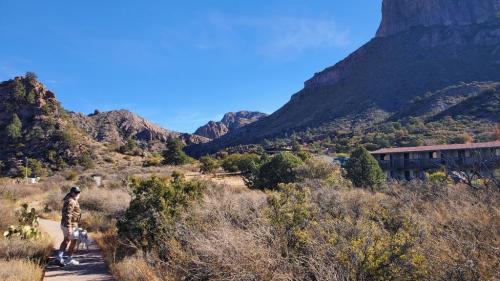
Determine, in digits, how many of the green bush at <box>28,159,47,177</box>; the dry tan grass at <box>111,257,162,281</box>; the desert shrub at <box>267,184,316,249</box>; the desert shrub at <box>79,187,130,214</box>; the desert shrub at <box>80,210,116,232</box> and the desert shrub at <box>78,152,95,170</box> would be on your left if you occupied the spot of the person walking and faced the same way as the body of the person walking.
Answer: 4

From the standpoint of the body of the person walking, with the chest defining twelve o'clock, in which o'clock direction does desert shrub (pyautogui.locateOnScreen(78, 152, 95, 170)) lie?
The desert shrub is roughly at 9 o'clock from the person walking.

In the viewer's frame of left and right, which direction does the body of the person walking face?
facing to the right of the viewer

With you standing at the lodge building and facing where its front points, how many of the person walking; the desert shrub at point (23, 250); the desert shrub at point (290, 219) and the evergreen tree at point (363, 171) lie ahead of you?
4

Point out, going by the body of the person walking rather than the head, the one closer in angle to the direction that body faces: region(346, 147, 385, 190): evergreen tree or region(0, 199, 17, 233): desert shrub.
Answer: the evergreen tree

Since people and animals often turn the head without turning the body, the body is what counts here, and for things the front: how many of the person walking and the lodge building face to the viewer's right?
1

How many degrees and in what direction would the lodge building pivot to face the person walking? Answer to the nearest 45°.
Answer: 0° — it already faces them

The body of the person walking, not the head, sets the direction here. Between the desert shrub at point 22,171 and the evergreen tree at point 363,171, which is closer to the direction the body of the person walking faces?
the evergreen tree

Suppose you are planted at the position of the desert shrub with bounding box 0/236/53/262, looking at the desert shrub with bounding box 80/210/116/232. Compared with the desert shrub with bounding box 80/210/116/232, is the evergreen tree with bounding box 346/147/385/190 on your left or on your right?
right

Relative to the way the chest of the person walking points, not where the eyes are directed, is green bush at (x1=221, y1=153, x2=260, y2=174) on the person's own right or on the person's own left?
on the person's own left
